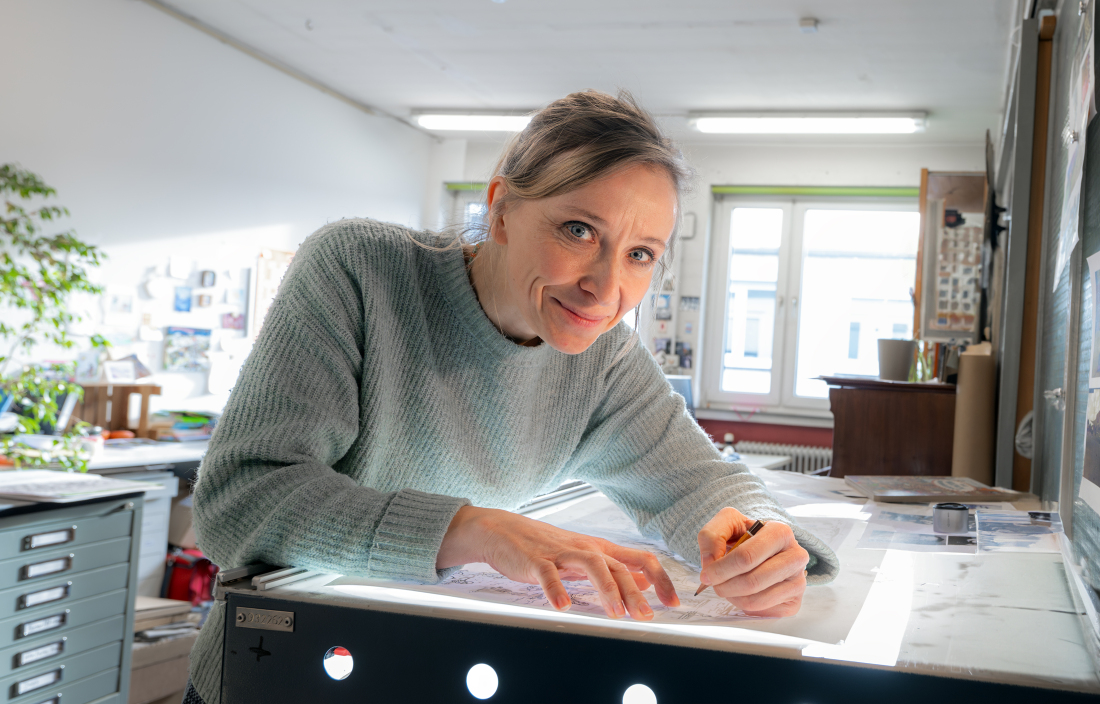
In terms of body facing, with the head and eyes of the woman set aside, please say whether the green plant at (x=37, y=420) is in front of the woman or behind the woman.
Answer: behind

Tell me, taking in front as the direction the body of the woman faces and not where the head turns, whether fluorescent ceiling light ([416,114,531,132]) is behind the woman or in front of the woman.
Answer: behind

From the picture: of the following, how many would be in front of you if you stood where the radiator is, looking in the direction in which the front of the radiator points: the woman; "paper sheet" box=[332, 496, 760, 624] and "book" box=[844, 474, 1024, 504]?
3

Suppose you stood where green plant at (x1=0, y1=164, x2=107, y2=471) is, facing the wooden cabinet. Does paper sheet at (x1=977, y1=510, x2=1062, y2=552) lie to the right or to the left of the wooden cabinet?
right

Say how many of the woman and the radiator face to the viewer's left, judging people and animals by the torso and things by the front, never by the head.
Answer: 0

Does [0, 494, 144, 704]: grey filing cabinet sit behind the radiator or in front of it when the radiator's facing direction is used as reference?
in front

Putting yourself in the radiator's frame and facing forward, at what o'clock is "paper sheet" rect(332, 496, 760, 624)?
The paper sheet is roughly at 12 o'clock from the radiator.

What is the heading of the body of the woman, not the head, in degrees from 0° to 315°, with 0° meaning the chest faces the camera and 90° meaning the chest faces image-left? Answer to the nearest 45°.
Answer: approximately 315°

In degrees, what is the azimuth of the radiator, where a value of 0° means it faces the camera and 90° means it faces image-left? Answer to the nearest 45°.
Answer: approximately 0°

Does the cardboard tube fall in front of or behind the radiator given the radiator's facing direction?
in front
